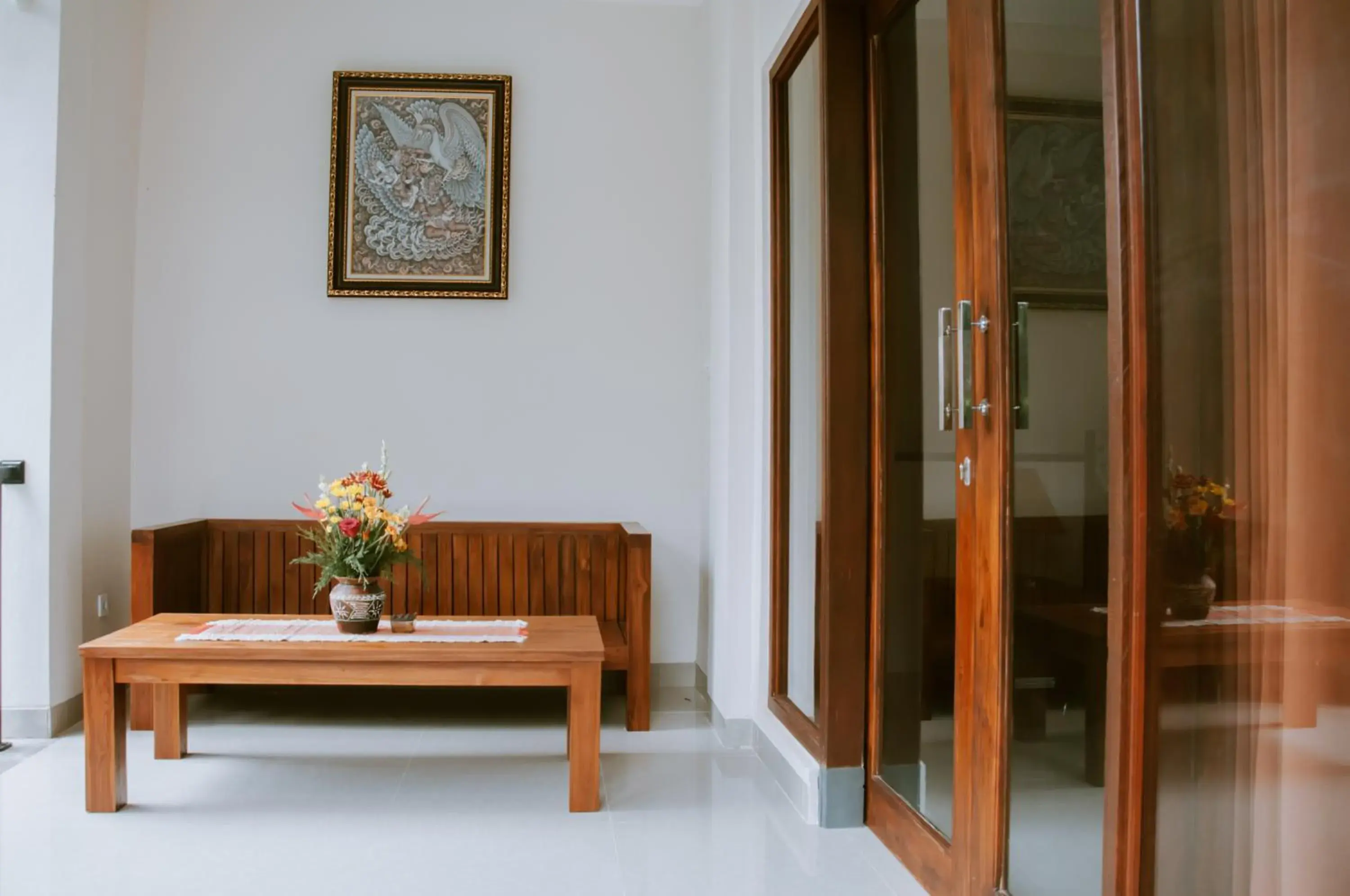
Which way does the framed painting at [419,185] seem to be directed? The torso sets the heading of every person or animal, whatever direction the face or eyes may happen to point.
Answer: toward the camera

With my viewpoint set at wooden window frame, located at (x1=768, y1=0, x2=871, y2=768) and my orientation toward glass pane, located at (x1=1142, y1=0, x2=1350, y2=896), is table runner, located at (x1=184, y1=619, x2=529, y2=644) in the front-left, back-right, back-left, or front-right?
back-right

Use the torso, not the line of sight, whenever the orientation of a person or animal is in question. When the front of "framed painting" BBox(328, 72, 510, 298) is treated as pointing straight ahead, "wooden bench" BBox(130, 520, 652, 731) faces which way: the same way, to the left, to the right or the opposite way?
the same way

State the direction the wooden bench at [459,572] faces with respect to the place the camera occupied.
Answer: facing the viewer

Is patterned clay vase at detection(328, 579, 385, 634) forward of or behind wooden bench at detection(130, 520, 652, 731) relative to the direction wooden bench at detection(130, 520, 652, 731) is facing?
forward

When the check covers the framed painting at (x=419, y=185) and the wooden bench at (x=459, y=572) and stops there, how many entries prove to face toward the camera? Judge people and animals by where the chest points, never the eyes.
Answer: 2

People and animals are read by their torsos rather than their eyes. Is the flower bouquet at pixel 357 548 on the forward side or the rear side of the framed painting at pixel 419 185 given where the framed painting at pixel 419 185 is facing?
on the forward side

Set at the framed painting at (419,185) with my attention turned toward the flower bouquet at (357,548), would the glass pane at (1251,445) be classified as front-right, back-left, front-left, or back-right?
front-left

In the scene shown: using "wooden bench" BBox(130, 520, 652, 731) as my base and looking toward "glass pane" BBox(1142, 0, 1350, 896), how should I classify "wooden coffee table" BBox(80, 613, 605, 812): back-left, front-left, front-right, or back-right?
front-right

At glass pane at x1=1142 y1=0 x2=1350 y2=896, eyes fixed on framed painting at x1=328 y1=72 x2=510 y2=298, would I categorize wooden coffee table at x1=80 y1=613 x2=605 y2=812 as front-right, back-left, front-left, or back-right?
front-left

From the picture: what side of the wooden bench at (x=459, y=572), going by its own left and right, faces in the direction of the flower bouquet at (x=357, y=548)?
front

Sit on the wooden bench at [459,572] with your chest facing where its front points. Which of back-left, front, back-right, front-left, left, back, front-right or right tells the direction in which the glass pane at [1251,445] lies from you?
front
